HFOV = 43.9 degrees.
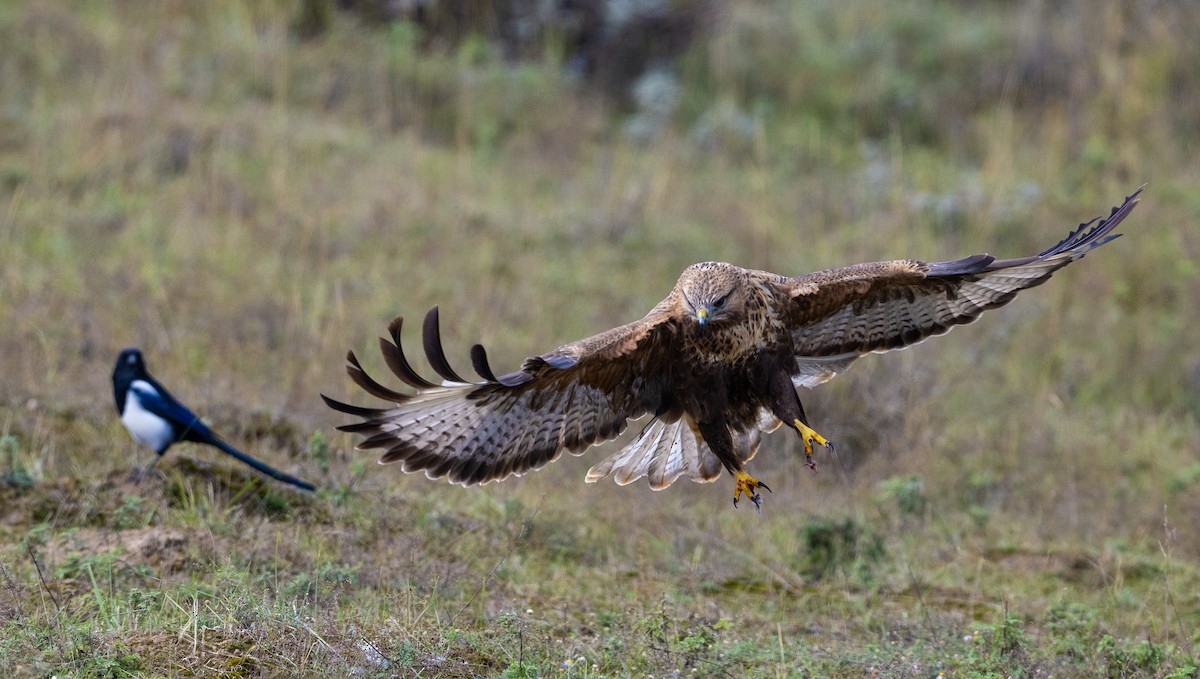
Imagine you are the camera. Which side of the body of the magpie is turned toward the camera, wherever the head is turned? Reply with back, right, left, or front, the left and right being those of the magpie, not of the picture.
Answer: left

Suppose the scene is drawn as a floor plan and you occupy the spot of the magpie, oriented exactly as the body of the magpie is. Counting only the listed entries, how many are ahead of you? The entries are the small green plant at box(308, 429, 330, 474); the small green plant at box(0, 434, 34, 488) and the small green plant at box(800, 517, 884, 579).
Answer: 1

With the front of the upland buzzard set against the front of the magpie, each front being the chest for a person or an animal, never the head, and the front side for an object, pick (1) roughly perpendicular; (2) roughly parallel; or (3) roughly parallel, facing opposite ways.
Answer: roughly perpendicular

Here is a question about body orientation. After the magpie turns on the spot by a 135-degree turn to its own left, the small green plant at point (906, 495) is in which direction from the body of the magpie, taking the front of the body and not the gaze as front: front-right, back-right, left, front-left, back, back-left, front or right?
front-left

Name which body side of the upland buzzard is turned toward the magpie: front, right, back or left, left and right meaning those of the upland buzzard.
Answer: right

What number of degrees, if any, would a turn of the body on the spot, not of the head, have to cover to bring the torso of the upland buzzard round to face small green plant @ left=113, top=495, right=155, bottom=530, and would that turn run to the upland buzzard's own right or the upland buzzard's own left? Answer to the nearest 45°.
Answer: approximately 90° to the upland buzzard's own right

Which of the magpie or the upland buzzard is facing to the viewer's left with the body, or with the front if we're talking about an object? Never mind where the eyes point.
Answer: the magpie

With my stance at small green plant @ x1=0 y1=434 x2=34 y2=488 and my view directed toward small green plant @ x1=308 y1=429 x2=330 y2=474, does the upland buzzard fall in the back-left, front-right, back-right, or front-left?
front-right

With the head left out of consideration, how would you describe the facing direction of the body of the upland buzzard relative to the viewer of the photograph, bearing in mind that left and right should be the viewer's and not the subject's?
facing the viewer

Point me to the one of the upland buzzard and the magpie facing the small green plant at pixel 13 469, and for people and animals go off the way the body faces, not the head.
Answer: the magpie

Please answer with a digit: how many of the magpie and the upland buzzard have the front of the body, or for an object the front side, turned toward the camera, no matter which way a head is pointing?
1

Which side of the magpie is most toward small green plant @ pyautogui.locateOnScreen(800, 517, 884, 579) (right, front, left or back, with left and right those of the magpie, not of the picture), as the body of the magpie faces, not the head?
back

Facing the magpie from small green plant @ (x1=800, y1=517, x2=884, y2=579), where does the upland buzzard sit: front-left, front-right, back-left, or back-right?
front-left
